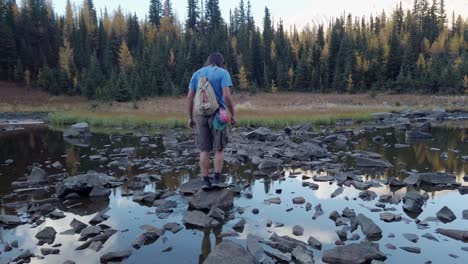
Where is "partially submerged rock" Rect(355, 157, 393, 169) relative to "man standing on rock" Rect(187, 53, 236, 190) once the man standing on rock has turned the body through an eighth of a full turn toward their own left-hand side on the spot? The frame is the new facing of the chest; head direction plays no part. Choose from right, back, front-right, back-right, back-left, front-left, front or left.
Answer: front-right

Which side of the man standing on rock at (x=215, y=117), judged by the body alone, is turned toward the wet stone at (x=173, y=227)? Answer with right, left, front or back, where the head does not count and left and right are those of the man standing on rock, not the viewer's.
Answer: back

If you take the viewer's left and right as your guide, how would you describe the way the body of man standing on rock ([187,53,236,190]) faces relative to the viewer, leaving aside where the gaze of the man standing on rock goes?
facing away from the viewer and to the right of the viewer

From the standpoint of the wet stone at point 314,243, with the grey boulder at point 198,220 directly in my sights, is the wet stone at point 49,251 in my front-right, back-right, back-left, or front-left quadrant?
front-left

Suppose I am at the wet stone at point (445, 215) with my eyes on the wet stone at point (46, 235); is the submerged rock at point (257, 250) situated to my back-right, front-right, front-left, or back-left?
front-left

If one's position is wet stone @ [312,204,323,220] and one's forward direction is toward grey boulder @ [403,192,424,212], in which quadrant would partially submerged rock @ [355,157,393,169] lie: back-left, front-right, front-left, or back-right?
front-left

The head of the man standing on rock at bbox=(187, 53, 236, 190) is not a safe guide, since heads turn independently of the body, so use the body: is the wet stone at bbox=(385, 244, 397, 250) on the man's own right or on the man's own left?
on the man's own right

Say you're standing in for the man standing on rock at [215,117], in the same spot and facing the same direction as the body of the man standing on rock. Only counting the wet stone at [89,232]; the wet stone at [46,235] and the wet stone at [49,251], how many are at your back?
3

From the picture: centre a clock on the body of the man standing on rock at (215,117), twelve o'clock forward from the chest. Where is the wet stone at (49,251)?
The wet stone is roughly at 6 o'clock from the man standing on rock.

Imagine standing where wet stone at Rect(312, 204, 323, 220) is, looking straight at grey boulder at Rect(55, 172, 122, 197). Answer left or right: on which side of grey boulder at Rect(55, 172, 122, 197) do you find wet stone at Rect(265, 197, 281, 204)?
right

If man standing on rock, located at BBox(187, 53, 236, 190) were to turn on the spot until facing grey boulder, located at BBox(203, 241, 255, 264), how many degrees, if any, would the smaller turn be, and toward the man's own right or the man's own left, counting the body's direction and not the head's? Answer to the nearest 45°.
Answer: approximately 135° to the man's own right

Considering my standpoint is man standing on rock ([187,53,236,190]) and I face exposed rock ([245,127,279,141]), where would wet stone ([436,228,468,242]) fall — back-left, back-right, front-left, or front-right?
back-right

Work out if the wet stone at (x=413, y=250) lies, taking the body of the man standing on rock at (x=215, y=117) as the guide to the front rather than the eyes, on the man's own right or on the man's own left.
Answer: on the man's own right

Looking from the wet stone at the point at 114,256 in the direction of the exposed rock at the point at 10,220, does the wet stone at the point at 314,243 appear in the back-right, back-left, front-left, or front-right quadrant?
back-right

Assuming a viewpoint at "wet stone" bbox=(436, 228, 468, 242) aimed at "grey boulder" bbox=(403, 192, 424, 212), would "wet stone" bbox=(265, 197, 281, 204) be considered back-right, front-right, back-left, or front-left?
front-left
